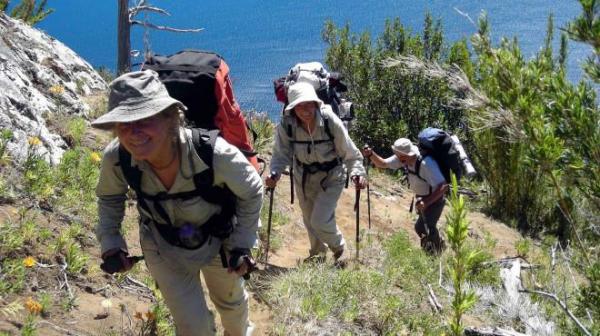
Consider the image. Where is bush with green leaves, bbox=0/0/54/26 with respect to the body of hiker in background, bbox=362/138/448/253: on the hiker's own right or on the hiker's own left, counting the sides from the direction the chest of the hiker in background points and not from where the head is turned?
on the hiker's own right

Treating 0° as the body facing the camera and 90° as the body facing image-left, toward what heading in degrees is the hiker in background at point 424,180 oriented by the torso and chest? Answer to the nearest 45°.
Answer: approximately 45°

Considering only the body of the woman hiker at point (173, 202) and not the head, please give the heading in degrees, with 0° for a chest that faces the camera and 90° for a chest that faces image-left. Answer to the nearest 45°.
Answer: approximately 45°

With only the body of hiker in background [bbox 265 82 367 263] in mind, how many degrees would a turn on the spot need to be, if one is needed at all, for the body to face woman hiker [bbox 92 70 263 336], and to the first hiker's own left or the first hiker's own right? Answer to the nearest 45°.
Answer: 0° — they already face them

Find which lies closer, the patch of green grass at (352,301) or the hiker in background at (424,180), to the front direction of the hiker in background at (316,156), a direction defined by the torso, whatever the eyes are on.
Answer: the patch of green grass

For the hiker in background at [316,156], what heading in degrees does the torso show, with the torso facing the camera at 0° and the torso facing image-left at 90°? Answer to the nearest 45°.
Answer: approximately 0°

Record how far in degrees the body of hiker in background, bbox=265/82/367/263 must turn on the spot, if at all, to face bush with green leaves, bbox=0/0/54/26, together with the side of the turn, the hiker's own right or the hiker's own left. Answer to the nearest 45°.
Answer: approximately 135° to the hiker's own right

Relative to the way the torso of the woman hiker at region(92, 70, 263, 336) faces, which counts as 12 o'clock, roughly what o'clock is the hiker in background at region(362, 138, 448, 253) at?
The hiker in background is roughly at 6 o'clock from the woman hiker.
